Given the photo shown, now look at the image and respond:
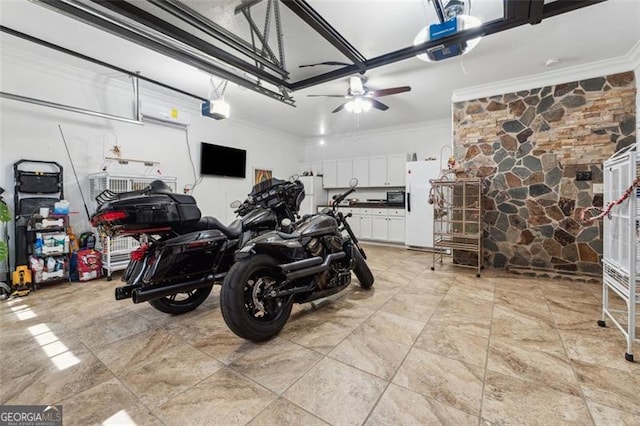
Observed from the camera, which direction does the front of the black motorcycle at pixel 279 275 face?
facing away from the viewer and to the right of the viewer

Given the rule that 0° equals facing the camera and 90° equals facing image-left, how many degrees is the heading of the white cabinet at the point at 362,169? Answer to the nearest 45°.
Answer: approximately 0°

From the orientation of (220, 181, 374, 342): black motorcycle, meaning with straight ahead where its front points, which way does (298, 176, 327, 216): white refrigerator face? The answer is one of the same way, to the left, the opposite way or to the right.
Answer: the opposite way

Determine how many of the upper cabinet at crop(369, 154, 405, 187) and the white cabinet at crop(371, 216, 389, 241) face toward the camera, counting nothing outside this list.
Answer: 2

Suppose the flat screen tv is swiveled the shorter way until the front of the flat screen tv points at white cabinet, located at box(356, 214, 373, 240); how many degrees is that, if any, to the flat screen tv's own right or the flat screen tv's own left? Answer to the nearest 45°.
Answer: approximately 45° to the flat screen tv's own left
